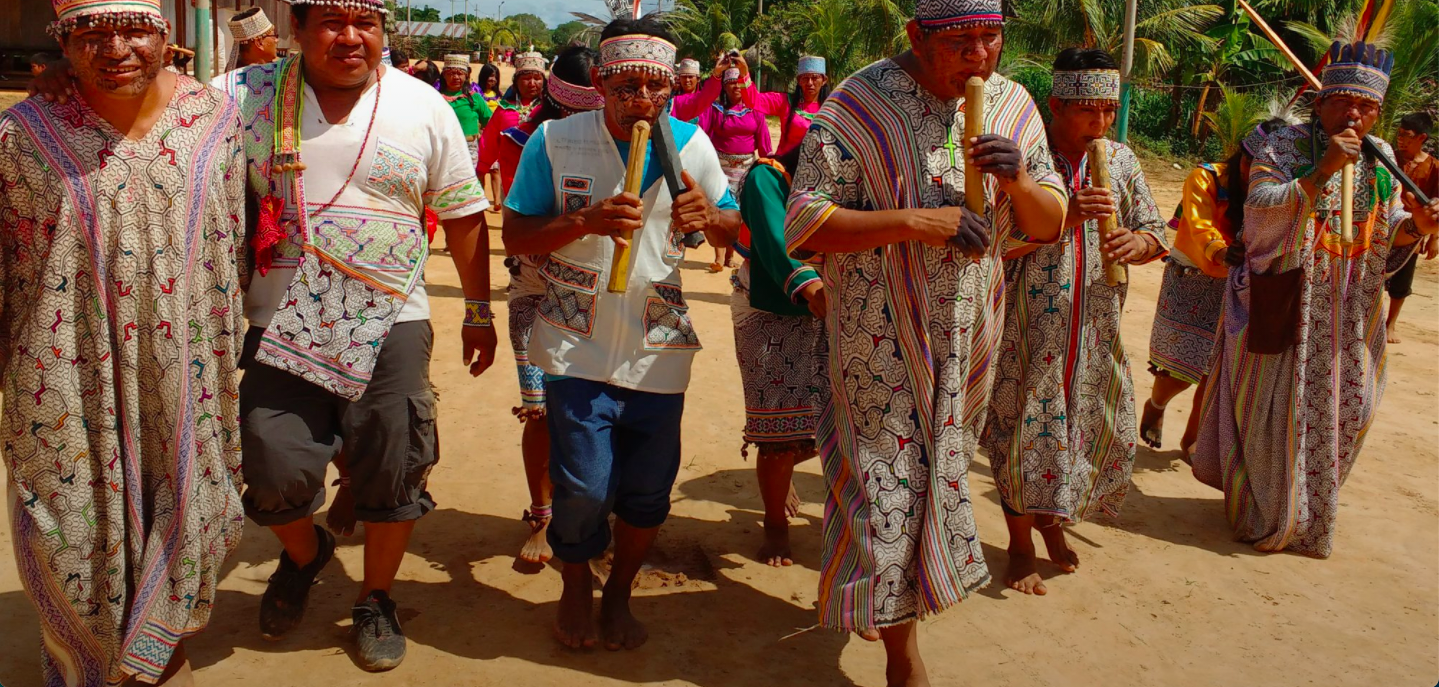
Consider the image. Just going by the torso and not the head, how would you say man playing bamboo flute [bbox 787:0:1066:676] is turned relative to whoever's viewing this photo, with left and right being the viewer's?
facing the viewer and to the right of the viewer

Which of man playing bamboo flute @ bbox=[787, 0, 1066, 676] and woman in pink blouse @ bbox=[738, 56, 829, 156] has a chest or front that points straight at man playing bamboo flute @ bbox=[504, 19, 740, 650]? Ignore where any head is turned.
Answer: the woman in pink blouse

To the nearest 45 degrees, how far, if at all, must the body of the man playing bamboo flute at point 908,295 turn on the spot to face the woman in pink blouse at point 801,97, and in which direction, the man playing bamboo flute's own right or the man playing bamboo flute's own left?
approximately 135° to the man playing bamboo flute's own left

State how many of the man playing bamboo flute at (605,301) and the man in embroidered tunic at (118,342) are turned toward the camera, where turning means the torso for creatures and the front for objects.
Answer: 2

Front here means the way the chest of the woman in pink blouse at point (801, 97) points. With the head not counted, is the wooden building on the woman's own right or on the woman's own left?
on the woman's own right

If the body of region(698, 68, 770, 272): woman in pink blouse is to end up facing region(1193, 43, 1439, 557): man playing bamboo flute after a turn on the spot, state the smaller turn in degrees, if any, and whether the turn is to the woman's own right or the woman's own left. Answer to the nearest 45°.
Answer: approximately 45° to the woman's own left

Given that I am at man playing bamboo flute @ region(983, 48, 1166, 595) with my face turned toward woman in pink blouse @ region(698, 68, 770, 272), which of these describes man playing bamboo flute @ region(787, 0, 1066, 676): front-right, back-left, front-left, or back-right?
back-left

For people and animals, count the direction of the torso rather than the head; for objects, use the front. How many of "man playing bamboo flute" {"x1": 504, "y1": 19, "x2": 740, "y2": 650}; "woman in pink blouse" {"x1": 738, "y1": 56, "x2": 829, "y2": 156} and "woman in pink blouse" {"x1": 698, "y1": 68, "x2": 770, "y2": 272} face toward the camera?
3

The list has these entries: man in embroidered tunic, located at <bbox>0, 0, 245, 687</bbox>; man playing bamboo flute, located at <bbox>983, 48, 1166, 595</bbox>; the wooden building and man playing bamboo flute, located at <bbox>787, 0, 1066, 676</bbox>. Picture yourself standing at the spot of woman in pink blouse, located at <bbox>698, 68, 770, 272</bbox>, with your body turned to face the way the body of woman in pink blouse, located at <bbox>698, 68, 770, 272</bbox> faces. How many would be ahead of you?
3

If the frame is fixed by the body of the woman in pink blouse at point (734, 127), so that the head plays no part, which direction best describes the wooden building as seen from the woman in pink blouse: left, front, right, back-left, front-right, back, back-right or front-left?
back-right

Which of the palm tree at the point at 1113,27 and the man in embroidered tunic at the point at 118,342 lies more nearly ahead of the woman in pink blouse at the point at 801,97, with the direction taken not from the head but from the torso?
the man in embroidered tunic

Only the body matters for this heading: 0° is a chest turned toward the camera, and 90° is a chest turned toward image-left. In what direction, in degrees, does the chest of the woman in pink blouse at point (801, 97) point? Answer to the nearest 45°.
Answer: approximately 0°

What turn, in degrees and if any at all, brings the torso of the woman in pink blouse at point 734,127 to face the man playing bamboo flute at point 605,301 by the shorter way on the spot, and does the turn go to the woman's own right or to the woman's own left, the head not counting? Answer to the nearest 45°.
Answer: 0° — they already face them

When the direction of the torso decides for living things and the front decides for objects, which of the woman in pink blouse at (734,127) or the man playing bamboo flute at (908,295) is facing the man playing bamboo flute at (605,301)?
the woman in pink blouse
